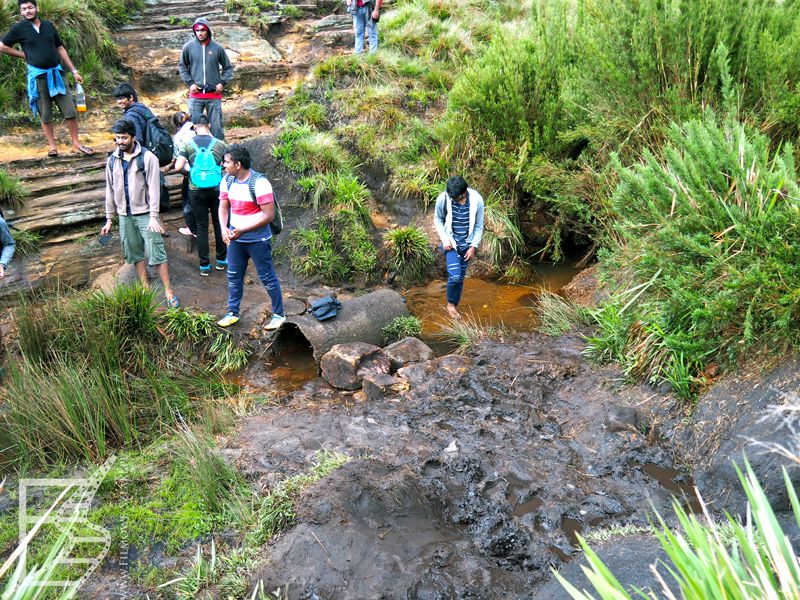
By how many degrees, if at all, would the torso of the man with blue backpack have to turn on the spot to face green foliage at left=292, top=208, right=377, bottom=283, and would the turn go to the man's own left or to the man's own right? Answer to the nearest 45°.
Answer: approximately 45° to the man's own right

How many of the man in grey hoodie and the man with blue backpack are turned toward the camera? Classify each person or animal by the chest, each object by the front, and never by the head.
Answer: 1

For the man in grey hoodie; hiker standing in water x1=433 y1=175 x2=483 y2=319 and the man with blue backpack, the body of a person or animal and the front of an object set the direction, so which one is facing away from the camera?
the man with blue backpack

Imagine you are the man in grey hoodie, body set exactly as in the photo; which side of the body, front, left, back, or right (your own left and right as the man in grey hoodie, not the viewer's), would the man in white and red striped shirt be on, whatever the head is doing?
front

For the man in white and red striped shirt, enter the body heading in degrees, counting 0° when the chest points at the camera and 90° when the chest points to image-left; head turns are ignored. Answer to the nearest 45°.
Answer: approximately 45°

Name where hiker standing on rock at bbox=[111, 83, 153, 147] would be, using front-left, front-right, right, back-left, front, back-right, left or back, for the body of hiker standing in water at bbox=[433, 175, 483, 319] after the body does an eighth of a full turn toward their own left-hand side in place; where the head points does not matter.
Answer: back-right

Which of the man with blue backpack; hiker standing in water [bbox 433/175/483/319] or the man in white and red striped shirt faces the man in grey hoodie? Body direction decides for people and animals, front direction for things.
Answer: the man with blue backpack

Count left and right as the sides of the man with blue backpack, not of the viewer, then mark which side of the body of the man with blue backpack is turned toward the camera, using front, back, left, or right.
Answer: back

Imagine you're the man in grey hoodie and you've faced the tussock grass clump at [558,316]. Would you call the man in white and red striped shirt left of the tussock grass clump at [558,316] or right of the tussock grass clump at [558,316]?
right

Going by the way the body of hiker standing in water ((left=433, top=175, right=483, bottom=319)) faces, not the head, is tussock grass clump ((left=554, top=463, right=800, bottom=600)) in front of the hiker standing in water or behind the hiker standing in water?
in front

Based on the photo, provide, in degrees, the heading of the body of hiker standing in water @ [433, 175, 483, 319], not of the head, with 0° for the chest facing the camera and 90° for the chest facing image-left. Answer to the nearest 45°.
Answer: approximately 0°

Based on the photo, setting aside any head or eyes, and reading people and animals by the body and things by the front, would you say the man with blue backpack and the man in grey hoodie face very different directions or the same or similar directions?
very different directions

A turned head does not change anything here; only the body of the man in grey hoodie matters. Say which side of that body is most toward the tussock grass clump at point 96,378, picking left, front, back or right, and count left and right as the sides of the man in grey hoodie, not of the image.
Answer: front

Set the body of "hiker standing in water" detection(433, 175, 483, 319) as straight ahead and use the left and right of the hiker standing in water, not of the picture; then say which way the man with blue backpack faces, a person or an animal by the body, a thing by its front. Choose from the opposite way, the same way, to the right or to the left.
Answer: the opposite way

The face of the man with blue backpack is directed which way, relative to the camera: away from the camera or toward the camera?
away from the camera
